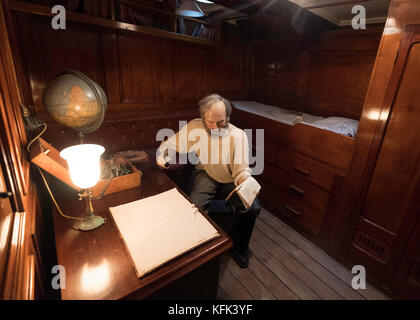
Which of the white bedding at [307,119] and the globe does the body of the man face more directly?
the globe

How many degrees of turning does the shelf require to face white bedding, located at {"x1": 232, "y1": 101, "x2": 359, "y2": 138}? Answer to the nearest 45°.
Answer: approximately 45° to its left

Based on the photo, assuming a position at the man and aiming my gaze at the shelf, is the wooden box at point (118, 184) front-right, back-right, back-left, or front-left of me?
front-left

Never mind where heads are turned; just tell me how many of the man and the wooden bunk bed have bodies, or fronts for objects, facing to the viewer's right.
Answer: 0

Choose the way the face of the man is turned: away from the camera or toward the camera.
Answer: toward the camera

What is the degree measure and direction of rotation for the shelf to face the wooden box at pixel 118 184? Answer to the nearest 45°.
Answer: approximately 45° to its right

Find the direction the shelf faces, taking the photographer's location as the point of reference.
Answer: facing the viewer and to the right of the viewer

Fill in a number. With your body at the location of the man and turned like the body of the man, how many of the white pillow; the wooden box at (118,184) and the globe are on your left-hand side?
1

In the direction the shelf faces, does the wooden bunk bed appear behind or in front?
in front

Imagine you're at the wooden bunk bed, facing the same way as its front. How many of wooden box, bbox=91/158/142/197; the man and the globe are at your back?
0

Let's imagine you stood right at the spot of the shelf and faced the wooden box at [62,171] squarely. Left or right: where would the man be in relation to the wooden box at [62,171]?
left

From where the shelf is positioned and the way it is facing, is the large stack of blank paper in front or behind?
in front

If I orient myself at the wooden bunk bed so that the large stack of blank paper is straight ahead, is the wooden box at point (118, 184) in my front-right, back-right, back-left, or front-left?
front-right

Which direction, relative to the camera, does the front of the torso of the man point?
toward the camera
